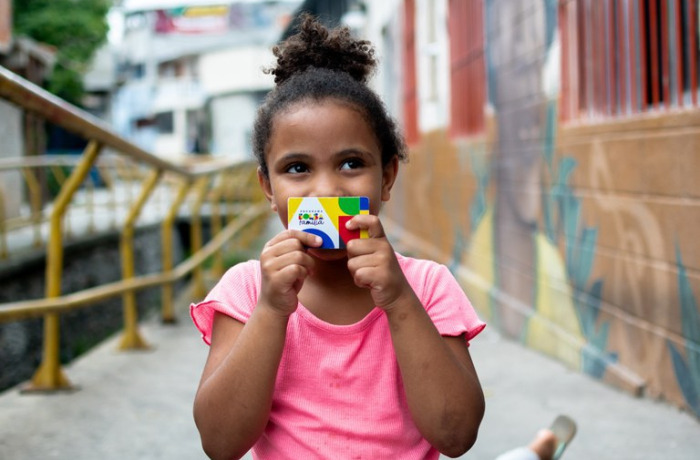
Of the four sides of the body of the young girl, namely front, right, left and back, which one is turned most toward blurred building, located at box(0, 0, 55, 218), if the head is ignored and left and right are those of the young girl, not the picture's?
back

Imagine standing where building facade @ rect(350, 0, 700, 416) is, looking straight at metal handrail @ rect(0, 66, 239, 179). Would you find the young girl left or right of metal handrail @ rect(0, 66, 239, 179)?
left

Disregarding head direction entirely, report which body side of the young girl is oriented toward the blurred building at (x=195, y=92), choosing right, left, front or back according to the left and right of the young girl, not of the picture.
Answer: back

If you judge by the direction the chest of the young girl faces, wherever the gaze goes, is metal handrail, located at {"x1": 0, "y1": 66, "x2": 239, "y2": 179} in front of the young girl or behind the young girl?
behind

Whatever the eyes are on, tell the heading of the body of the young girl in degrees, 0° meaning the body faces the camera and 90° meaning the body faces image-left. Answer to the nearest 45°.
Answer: approximately 0°
